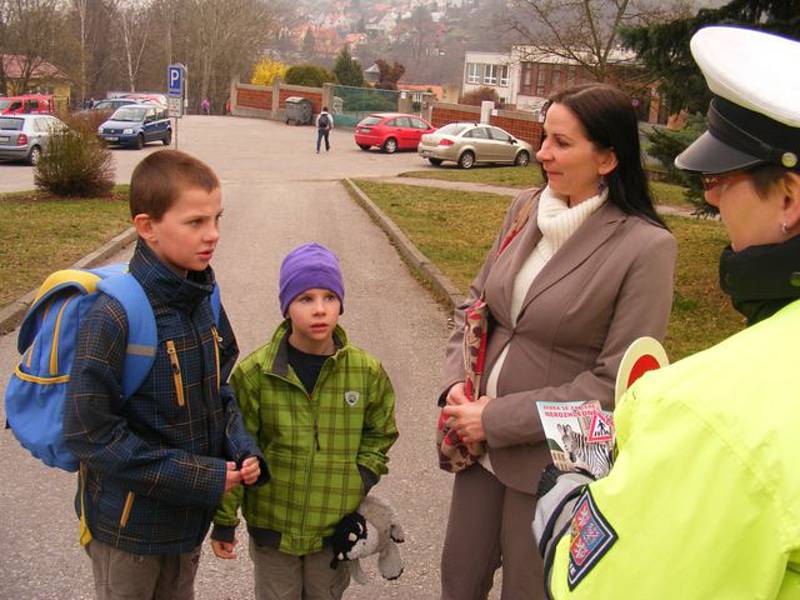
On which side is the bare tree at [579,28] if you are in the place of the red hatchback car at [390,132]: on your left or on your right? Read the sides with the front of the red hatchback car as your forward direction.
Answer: on your right

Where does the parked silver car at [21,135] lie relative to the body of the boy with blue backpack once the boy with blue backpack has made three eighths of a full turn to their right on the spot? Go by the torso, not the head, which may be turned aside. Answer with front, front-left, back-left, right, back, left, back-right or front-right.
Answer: right

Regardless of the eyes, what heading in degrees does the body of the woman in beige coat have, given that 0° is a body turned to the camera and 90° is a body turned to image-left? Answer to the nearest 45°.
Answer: approximately 45°

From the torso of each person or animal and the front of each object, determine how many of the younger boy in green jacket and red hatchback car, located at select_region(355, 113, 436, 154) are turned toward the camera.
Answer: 1

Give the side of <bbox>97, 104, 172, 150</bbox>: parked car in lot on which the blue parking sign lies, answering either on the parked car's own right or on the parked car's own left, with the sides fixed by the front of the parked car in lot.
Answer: on the parked car's own left

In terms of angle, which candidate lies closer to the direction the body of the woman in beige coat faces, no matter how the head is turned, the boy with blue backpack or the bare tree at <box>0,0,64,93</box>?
the boy with blue backpack

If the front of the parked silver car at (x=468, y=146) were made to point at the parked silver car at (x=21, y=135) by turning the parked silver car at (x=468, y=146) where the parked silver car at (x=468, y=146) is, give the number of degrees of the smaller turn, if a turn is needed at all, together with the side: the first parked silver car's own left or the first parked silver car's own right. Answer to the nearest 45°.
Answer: approximately 180°

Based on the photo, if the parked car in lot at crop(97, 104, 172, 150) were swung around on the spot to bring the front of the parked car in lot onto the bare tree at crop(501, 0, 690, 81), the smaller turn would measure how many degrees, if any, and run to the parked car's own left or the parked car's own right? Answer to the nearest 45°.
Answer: approximately 90° to the parked car's own left

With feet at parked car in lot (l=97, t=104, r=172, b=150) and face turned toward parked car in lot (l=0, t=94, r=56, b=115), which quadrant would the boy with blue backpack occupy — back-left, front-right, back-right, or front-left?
back-left
